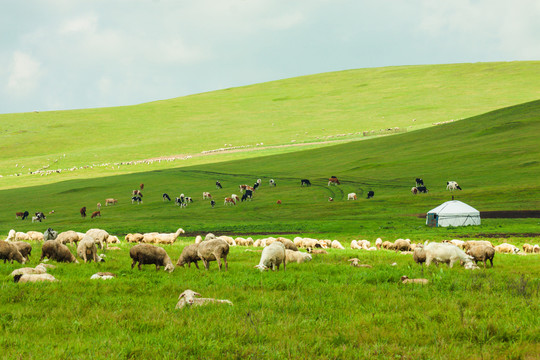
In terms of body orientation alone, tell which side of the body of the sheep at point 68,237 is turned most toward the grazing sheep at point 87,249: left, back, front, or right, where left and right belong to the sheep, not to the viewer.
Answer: left

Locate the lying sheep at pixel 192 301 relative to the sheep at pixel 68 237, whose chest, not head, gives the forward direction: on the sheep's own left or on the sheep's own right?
on the sheep's own left

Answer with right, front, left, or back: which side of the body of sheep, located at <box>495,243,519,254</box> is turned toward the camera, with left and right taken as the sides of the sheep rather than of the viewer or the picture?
right

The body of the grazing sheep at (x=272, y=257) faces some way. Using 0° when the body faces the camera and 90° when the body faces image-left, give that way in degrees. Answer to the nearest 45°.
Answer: approximately 45°

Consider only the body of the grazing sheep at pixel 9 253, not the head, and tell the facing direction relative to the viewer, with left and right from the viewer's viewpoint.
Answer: facing to the right of the viewer

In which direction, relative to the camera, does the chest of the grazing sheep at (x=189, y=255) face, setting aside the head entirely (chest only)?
to the viewer's left

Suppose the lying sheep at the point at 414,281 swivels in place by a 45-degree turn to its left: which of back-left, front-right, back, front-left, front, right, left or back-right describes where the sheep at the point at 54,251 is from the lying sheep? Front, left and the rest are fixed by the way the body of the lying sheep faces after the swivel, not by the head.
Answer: front-right

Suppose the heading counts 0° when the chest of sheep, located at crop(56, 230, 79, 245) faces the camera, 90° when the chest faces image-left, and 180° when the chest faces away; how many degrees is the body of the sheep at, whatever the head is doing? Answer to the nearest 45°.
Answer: approximately 90°
